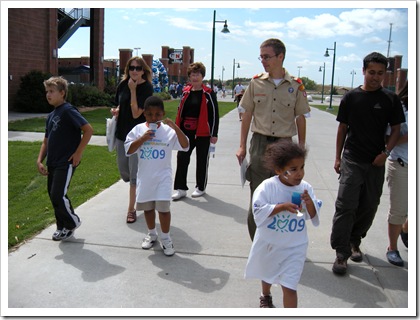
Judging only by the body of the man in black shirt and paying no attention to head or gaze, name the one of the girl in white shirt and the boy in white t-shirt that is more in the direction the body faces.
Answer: the girl in white shirt

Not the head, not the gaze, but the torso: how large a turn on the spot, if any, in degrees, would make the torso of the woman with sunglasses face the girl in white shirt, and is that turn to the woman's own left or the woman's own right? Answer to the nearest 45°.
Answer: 0° — they already face them

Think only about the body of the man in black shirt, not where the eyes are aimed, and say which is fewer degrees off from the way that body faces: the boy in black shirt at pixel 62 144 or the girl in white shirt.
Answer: the girl in white shirt

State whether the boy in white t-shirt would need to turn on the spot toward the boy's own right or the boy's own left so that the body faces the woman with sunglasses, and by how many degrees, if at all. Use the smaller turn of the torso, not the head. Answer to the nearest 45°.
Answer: approximately 180°

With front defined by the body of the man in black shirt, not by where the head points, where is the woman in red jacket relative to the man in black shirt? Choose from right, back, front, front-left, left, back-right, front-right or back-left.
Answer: back-right

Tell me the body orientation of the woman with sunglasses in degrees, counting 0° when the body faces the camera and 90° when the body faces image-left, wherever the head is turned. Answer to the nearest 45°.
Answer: approximately 0°

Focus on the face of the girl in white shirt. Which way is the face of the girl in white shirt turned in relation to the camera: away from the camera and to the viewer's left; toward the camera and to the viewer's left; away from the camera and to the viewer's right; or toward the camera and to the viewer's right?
toward the camera and to the viewer's right

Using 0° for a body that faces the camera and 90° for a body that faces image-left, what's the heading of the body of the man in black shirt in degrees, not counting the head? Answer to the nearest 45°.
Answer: approximately 0°
